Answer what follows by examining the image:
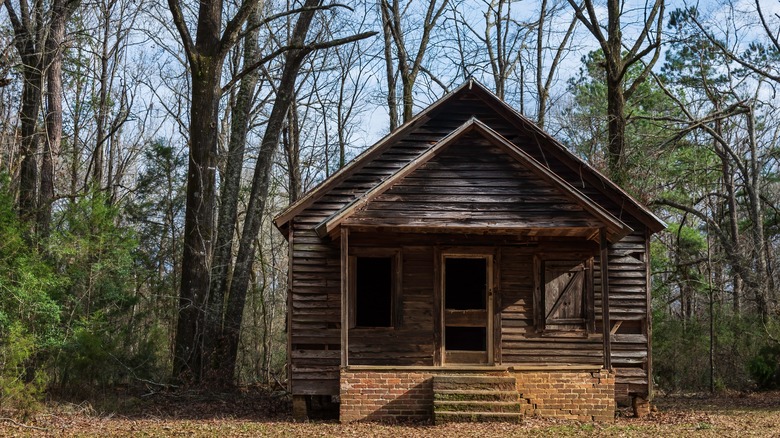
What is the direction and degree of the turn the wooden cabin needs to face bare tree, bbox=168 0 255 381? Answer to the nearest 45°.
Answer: approximately 135° to its right

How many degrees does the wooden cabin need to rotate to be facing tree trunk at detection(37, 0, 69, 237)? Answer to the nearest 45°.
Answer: approximately 90° to its right

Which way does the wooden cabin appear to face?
toward the camera

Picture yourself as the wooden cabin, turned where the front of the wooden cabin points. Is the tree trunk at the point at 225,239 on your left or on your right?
on your right

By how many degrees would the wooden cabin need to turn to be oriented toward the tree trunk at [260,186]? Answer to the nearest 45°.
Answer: approximately 135° to its right

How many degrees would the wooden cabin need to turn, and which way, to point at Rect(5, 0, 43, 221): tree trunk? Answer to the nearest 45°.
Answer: approximately 90° to its right
